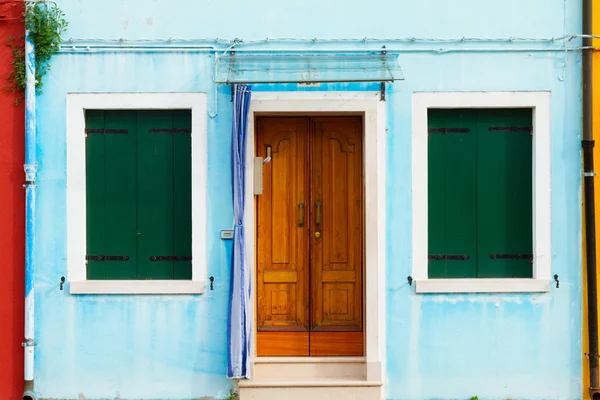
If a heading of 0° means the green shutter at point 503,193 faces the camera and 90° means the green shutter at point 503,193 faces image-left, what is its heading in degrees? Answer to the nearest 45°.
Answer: approximately 0°

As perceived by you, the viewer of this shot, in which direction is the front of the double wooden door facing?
facing the viewer

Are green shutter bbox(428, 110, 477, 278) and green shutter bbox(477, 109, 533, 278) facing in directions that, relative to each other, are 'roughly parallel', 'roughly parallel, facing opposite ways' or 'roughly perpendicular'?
roughly parallel

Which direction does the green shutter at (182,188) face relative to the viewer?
toward the camera

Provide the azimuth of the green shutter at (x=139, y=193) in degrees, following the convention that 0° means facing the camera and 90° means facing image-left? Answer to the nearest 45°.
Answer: approximately 0°

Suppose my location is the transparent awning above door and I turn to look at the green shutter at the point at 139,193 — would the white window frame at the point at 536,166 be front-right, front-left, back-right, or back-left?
back-right

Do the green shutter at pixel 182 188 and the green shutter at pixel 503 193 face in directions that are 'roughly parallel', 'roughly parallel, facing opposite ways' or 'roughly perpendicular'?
roughly parallel
